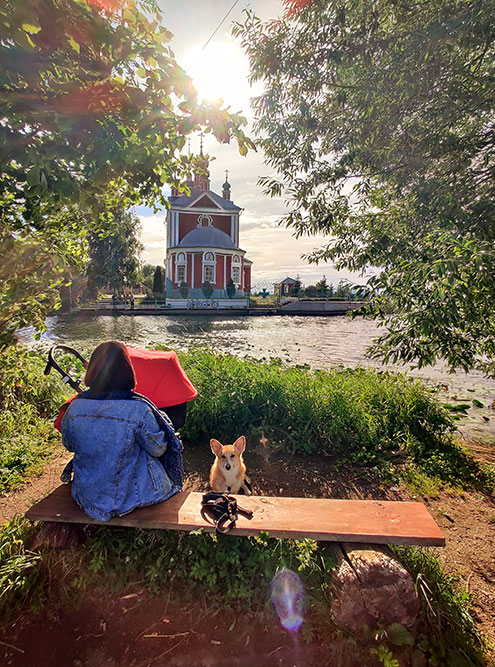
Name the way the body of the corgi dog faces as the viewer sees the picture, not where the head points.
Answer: toward the camera

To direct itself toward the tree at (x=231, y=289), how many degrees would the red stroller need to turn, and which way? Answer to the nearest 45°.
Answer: approximately 90° to its left

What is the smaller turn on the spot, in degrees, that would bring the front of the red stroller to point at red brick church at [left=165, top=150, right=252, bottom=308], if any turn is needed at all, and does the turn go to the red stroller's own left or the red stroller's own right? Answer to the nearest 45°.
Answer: approximately 90° to the red stroller's own left

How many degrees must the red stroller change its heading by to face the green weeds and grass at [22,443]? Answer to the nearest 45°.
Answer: approximately 135° to its left

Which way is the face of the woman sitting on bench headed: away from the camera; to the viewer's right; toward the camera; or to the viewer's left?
away from the camera

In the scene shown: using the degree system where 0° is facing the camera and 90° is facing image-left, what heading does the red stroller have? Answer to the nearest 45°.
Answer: approximately 270°
